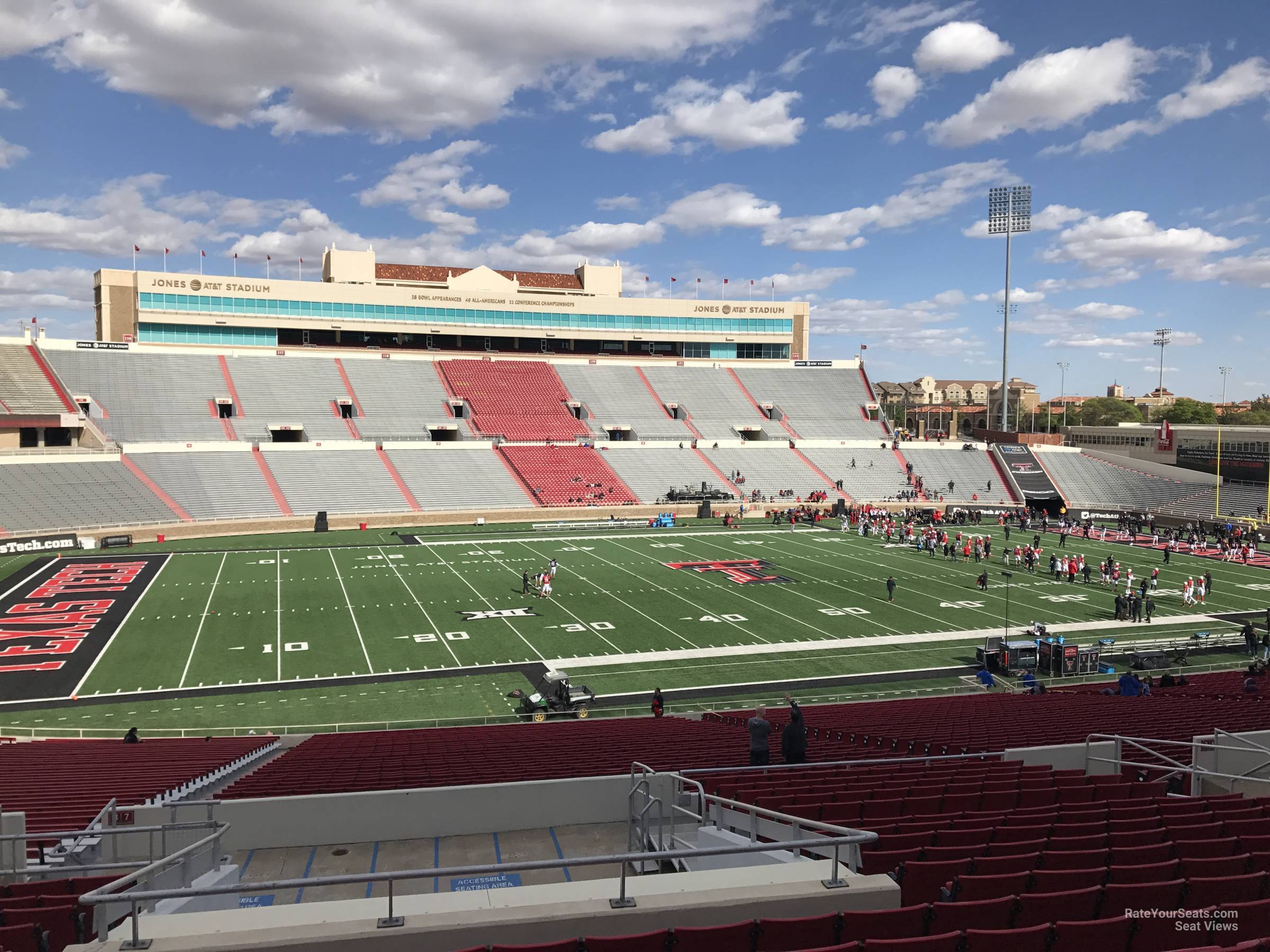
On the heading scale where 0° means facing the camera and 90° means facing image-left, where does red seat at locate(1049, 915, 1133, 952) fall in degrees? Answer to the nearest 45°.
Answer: approximately 180°

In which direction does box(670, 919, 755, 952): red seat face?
away from the camera

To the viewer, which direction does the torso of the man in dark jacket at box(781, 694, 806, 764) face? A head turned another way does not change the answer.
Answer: away from the camera

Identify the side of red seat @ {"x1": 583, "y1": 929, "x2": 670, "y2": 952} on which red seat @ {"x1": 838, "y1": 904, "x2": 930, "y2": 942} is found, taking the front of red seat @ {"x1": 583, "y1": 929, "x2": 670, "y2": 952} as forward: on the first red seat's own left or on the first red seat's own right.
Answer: on the first red seat's own right

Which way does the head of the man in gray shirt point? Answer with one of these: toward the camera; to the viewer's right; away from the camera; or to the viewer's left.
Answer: away from the camera

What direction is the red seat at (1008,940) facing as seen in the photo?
away from the camera

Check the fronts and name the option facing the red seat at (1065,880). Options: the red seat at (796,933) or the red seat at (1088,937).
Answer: the red seat at (1088,937)

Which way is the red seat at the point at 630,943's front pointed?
away from the camera

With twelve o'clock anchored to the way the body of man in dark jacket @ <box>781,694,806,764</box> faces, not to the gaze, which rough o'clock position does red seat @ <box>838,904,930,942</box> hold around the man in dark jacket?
The red seat is roughly at 6 o'clock from the man in dark jacket.

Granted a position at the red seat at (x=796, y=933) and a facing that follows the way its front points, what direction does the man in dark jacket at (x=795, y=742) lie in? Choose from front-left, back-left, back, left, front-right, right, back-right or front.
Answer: front-right

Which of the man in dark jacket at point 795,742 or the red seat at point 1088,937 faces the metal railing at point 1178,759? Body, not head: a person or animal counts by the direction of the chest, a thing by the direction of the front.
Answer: the red seat

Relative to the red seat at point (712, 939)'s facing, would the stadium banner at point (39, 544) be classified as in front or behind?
in front

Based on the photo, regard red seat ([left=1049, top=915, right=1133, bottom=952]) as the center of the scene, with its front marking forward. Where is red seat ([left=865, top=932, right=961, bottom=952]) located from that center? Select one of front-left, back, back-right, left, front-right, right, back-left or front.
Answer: back-left

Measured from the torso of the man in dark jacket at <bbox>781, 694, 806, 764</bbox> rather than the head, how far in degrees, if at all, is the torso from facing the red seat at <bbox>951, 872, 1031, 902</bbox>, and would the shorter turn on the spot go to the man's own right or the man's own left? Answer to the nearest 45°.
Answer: approximately 180°

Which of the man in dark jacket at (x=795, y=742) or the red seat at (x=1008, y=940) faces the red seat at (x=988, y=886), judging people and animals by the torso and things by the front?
the red seat at (x=1008, y=940)

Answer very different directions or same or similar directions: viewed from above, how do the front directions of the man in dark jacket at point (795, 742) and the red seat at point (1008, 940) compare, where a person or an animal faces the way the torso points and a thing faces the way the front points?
same or similar directions
